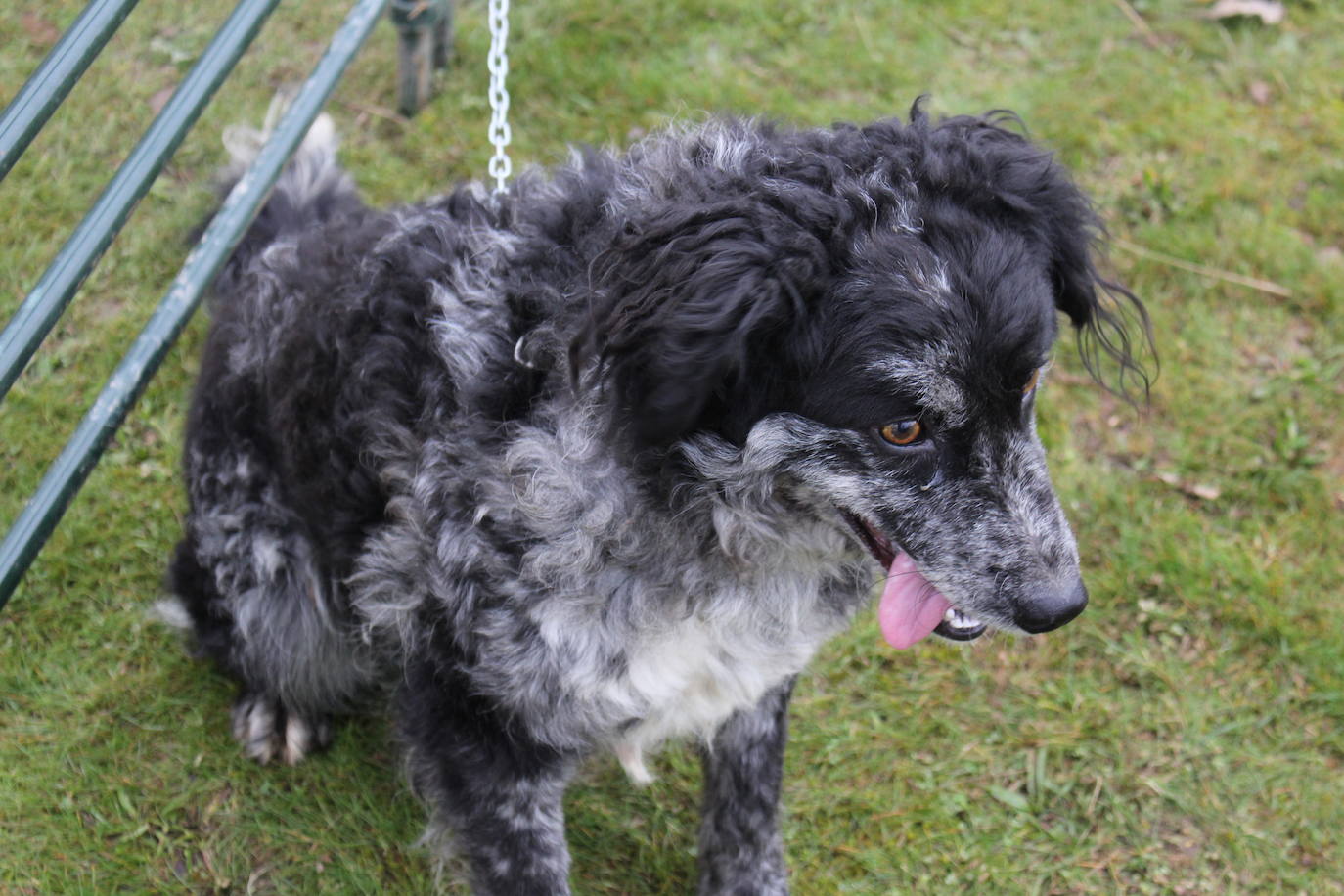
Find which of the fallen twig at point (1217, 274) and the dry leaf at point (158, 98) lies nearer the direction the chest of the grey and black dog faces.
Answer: the fallen twig

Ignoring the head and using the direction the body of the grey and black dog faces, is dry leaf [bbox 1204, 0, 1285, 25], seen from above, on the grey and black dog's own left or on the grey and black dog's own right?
on the grey and black dog's own left

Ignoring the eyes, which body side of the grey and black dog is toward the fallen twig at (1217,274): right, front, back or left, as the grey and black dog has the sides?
left

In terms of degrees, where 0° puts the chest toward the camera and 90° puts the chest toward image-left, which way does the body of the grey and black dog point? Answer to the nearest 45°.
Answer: approximately 315°

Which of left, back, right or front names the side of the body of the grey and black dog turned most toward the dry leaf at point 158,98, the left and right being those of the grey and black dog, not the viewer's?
back

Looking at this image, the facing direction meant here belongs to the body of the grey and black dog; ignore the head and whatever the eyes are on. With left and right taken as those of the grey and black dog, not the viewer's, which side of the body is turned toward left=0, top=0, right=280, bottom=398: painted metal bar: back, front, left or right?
back

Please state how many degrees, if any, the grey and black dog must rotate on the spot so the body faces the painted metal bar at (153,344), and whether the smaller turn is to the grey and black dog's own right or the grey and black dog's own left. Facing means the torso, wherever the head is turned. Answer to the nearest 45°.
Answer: approximately 180°

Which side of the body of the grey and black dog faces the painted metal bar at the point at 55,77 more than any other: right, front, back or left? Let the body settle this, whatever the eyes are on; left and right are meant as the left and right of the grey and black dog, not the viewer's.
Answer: back
